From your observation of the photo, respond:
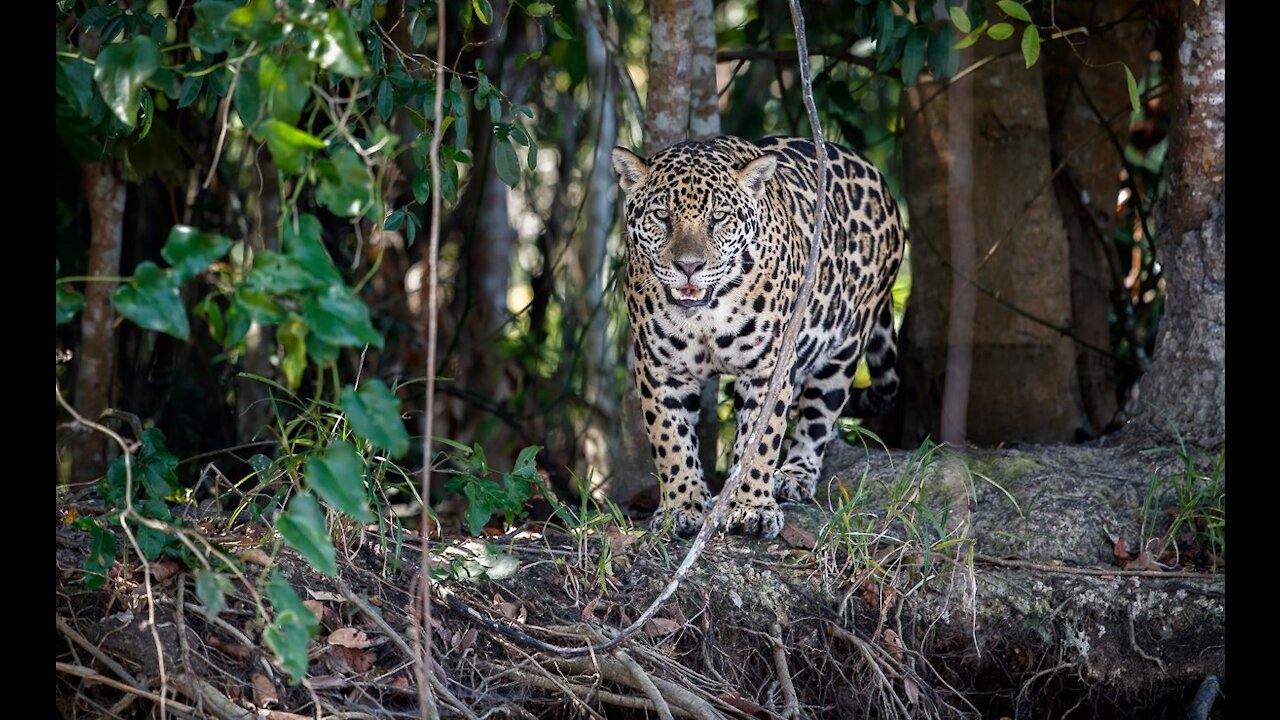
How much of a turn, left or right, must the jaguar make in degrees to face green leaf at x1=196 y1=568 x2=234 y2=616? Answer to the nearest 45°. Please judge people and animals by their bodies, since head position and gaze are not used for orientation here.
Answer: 0° — it already faces it

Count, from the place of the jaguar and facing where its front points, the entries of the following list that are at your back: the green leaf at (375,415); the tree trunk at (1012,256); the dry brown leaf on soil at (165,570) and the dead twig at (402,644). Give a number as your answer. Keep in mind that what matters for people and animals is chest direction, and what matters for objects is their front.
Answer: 1

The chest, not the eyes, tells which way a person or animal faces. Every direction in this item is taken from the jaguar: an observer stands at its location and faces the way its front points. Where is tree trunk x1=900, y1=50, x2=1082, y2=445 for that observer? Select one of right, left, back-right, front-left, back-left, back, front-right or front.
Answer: back

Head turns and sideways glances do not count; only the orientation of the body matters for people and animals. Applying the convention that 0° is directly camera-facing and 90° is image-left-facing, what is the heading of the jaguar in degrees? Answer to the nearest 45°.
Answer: approximately 45°

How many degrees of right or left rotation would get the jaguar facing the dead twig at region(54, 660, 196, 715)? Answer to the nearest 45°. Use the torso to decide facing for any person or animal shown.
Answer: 0° — it already faces it

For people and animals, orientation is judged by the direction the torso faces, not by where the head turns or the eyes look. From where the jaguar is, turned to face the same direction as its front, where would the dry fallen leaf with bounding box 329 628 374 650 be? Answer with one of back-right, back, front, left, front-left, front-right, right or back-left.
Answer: front

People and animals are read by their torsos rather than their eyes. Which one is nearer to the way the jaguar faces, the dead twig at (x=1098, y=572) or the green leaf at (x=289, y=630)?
the green leaf

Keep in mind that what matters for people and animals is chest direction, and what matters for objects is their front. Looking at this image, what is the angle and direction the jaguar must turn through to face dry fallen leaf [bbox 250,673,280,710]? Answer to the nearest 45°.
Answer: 0° — it already faces it

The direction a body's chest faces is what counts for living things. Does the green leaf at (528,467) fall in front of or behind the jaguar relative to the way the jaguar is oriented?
in front

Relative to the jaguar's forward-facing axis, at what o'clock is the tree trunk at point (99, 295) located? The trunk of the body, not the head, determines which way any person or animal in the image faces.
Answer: The tree trunk is roughly at 2 o'clock from the jaguar.

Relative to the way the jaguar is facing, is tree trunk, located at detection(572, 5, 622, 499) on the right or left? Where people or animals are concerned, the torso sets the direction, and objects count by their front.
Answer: on its right

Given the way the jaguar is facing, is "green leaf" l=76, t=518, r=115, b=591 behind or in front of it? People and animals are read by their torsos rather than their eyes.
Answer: in front
